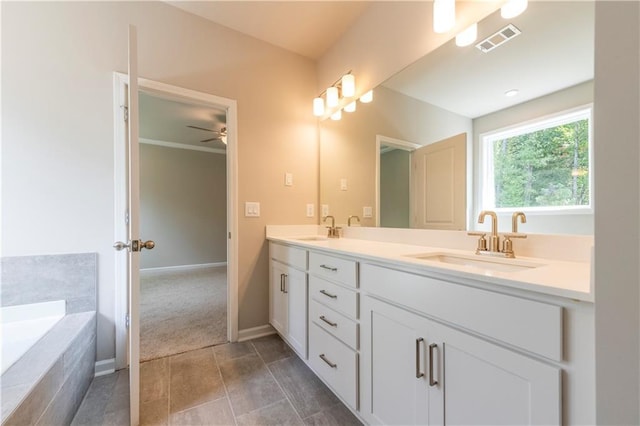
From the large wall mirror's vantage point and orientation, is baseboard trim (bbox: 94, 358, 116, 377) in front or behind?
in front

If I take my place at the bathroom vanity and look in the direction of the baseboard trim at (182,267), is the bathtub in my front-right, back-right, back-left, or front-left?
front-left

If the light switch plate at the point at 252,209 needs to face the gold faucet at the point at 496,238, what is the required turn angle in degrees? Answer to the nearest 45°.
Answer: approximately 45° to its left

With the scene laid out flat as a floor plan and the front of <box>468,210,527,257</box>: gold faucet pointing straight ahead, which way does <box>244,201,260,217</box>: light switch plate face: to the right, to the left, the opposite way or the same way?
to the left

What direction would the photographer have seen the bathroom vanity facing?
facing the viewer and to the left of the viewer

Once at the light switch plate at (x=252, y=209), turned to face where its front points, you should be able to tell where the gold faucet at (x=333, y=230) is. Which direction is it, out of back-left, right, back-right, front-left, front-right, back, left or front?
left

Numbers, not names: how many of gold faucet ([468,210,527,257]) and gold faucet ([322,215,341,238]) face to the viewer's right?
0

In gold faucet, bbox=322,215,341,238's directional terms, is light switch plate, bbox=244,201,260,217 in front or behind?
in front

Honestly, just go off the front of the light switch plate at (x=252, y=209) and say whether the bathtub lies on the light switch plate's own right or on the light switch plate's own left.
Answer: on the light switch plate's own right

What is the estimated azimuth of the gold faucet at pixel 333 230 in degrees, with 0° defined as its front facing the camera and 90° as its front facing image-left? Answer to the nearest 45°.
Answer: approximately 45°

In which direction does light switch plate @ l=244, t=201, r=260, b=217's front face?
toward the camera

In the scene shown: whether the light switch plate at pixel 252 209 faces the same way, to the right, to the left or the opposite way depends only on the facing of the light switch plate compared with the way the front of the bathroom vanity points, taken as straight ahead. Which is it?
to the left
